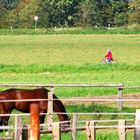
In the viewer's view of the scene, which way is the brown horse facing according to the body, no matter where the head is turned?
to the viewer's right

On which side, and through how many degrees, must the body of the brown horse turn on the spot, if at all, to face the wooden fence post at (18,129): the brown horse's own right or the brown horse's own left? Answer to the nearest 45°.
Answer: approximately 90° to the brown horse's own right

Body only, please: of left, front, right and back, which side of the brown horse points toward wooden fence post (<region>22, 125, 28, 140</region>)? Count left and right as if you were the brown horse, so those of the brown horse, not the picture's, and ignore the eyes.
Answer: right
